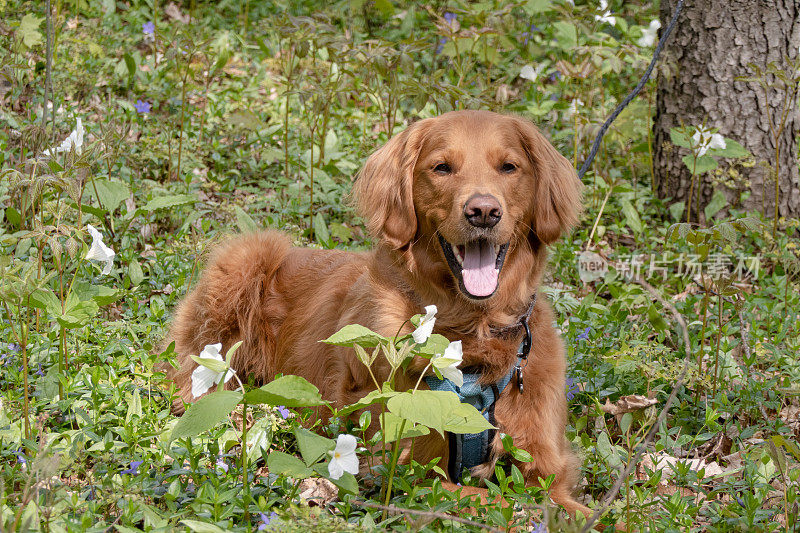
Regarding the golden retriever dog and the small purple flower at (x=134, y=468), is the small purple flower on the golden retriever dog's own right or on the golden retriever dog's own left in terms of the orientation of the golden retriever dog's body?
on the golden retriever dog's own right

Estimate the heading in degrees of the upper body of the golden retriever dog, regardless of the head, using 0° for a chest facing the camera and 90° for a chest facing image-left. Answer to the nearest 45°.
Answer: approximately 315°

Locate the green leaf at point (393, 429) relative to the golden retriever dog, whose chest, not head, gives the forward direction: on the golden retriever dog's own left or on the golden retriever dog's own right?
on the golden retriever dog's own right

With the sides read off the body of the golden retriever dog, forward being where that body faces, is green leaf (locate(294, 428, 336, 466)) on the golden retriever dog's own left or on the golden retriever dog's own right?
on the golden retriever dog's own right

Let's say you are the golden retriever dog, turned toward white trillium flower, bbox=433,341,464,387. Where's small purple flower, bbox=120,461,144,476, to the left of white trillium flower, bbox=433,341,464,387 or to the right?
right

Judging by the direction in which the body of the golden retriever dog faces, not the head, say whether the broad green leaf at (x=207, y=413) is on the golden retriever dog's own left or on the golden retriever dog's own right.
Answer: on the golden retriever dog's own right

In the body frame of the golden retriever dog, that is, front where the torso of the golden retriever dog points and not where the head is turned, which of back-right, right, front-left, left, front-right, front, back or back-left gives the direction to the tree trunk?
left

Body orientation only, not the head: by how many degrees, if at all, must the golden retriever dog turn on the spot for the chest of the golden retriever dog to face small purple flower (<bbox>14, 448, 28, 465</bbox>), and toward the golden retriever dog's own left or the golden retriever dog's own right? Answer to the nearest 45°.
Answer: approximately 135° to the golden retriever dog's own right
